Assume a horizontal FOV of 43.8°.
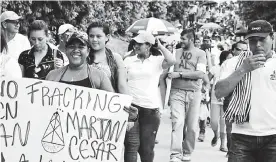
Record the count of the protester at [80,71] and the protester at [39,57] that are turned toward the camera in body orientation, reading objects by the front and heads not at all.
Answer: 2

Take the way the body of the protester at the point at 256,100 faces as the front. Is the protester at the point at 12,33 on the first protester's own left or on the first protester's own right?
on the first protester's own right

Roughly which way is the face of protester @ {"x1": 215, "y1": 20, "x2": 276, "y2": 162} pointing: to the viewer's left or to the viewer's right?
to the viewer's left

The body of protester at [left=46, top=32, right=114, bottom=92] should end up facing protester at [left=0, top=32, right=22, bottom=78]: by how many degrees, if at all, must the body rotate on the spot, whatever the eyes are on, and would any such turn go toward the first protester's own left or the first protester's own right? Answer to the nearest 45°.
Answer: approximately 90° to the first protester's own right

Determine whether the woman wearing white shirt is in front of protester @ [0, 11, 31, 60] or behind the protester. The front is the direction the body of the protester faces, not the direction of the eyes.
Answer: in front

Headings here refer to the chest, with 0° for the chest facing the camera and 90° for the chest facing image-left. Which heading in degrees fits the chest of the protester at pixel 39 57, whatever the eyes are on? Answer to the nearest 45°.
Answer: approximately 0°

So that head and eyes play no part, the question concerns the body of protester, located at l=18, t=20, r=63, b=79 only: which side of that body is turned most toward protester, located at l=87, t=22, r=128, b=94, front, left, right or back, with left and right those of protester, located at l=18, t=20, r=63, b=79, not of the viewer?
left

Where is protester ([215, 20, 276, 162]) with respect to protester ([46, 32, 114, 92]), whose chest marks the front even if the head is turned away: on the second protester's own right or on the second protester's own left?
on the second protester's own left

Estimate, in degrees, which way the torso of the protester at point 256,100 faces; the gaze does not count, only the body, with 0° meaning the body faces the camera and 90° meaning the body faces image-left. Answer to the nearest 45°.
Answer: approximately 0°
